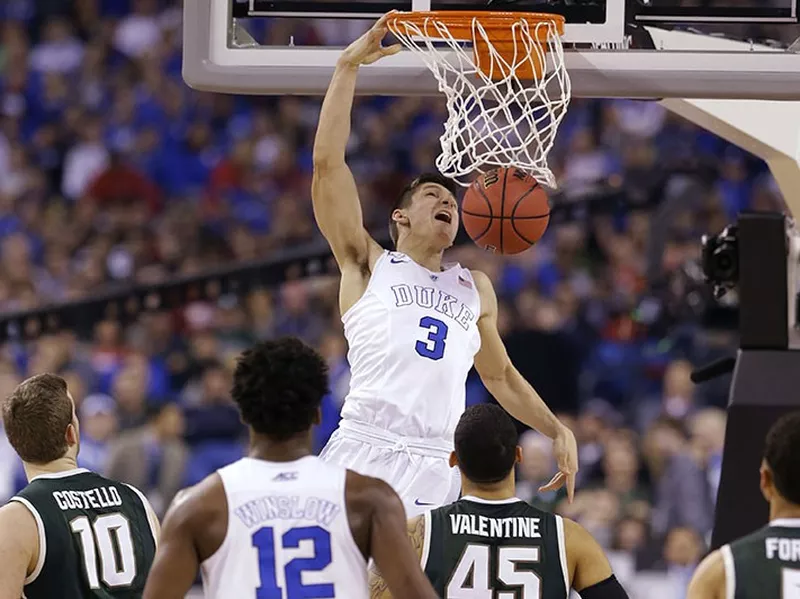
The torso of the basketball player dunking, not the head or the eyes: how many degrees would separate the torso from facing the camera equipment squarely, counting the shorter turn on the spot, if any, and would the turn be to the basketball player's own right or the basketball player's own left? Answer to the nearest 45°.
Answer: approximately 90° to the basketball player's own left

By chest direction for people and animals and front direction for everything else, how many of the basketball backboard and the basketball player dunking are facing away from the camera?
0

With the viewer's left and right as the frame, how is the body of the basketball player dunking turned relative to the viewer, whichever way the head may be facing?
facing the viewer and to the right of the viewer

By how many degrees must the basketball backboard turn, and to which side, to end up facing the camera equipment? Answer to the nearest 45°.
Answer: approximately 135° to its left

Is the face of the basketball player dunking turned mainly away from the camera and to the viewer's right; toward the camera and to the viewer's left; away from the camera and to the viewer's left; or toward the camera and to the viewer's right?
toward the camera and to the viewer's right

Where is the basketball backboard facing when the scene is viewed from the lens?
facing the viewer
